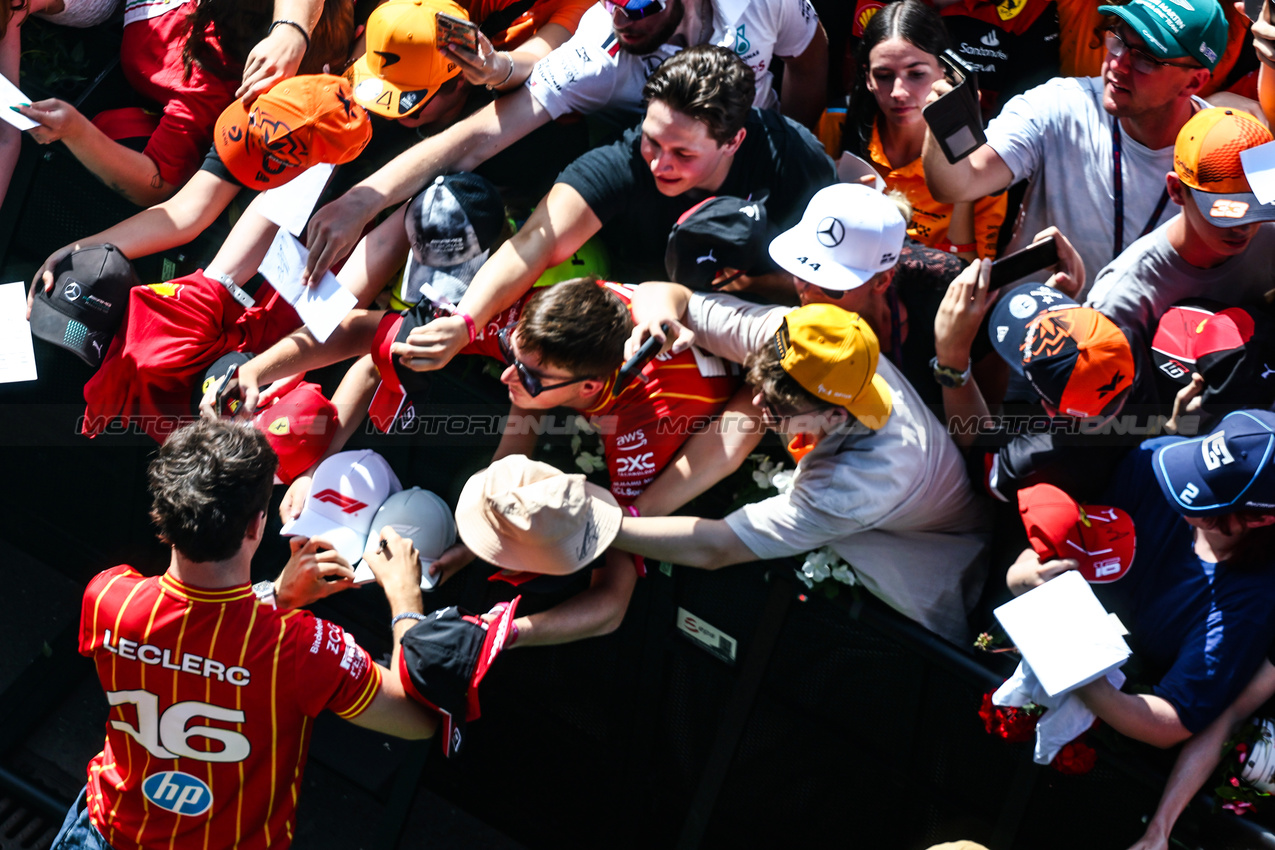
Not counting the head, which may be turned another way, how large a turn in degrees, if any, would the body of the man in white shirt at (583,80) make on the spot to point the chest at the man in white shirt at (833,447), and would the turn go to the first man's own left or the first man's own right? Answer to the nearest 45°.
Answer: approximately 90° to the first man's own left

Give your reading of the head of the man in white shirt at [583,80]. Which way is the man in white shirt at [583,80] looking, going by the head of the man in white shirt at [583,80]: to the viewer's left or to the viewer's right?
to the viewer's left

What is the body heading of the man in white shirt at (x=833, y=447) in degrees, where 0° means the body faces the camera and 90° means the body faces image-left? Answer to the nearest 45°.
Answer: approximately 90°

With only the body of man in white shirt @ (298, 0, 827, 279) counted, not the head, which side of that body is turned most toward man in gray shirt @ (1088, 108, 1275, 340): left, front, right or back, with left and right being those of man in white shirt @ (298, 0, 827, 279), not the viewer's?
left

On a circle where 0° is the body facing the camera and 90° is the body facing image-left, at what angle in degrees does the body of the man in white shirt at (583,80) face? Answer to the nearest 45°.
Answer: approximately 45°

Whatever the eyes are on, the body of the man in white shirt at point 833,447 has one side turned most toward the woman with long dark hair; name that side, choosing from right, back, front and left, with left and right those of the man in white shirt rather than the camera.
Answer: right

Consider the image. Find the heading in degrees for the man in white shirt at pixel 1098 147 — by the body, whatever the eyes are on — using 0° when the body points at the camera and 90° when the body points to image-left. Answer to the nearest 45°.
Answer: approximately 45°
